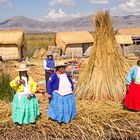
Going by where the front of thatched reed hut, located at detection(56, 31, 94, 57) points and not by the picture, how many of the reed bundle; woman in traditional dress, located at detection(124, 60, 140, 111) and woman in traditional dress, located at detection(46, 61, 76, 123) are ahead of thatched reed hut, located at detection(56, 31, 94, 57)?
3

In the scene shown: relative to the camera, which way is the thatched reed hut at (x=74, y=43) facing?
toward the camera

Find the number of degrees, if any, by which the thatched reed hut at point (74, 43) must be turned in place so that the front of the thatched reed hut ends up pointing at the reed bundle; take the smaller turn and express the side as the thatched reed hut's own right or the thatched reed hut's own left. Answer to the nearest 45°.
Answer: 0° — it already faces it

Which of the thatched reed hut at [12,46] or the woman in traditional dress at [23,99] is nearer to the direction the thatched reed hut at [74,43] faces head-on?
the woman in traditional dress

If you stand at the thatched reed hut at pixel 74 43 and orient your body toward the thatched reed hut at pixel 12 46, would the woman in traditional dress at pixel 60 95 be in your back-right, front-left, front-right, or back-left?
front-left

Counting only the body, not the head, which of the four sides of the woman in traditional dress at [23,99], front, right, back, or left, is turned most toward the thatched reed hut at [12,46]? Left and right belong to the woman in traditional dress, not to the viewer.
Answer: back

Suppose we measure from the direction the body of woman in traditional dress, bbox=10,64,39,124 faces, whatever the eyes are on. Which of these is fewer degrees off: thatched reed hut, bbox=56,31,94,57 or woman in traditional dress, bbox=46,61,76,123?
the woman in traditional dress

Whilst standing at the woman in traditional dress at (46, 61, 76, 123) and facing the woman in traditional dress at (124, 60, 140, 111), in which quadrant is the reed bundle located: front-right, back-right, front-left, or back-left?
front-left

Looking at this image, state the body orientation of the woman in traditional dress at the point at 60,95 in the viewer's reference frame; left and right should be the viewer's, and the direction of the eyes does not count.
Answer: facing the viewer and to the right of the viewer

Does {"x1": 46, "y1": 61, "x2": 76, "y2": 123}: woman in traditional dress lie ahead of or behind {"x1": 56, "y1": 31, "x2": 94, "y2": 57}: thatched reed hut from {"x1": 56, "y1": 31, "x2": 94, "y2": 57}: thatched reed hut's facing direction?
ahead

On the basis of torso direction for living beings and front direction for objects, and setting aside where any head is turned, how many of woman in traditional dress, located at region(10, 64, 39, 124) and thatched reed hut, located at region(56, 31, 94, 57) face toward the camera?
2

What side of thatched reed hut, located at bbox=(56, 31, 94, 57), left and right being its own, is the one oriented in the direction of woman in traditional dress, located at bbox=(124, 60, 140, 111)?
front

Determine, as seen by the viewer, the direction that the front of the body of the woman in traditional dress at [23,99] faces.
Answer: toward the camera

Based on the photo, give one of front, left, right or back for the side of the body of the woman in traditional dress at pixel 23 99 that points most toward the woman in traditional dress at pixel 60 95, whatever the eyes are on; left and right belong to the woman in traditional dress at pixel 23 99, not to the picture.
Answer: left
